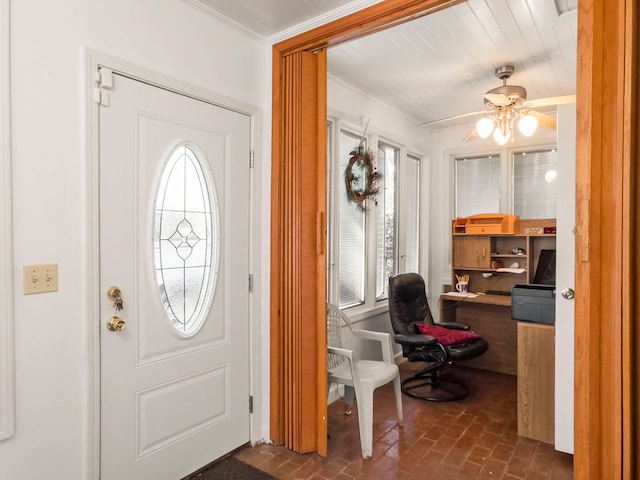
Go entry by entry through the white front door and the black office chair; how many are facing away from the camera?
0

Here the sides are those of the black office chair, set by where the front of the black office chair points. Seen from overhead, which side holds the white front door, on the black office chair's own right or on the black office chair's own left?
on the black office chair's own right

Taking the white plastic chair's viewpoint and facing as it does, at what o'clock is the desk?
The desk is roughly at 9 o'clock from the white plastic chair.

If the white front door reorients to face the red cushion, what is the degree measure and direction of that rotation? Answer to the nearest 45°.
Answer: approximately 45° to its left

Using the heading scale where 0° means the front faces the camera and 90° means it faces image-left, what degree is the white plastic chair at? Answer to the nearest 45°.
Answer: approximately 315°

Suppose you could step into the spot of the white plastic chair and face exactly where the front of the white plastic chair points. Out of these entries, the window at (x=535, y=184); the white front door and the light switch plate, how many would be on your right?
2

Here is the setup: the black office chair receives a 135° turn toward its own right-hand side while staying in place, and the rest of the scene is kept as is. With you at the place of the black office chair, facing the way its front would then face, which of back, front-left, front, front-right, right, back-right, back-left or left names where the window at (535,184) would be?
back-right

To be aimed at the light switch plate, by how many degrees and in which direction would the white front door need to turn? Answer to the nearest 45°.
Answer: approximately 90° to its right

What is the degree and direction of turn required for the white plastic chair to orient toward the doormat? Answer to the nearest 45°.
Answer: approximately 90° to its right
